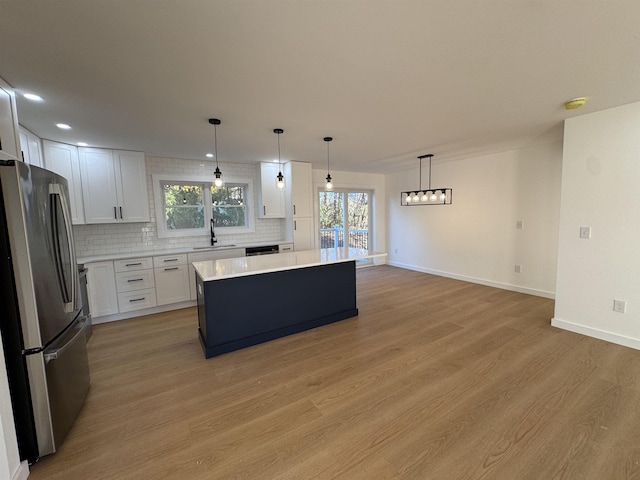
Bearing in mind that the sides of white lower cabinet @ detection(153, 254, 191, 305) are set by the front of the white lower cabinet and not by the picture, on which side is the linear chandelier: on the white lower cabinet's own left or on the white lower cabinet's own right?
on the white lower cabinet's own left

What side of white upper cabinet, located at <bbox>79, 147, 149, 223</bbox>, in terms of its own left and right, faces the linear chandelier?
left

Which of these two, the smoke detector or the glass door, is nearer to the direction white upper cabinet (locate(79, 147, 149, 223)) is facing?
the smoke detector

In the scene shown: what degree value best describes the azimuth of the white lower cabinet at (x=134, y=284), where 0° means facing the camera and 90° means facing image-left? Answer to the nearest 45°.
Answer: approximately 0°

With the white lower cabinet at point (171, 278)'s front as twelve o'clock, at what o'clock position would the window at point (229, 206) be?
The window is roughly at 8 o'clock from the white lower cabinet.

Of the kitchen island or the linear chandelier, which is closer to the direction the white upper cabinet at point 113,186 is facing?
the kitchen island

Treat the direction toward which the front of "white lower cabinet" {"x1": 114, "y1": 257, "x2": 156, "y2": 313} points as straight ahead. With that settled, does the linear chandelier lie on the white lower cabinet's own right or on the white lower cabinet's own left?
on the white lower cabinet's own left

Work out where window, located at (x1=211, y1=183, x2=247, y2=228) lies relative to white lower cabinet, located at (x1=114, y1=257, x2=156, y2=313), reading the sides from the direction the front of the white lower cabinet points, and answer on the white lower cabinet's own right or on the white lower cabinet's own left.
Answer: on the white lower cabinet's own left
